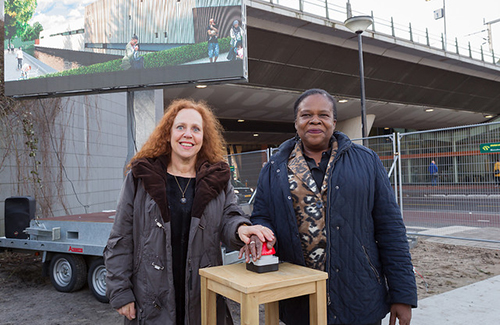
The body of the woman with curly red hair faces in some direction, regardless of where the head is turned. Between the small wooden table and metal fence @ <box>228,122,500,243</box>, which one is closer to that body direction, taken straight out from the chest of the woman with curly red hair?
the small wooden table

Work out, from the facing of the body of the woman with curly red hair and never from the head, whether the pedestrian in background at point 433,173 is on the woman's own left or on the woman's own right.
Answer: on the woman's own left

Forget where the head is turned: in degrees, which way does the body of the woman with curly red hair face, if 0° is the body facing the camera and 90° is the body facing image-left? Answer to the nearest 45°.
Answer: approximately 0°

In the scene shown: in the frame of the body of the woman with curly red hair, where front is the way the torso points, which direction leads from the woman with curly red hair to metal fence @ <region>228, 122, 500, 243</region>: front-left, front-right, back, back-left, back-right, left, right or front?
back-left

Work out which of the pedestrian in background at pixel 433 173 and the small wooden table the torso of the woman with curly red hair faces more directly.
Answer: the small wooden table

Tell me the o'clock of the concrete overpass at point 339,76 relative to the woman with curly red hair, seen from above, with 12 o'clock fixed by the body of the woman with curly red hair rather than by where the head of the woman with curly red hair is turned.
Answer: The concrete overpass is roughly at 7 o'clock from the woman with curly red hair.

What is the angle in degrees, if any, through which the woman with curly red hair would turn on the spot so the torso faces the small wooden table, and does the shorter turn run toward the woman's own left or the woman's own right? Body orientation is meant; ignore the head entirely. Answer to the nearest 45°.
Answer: approximately 45° to the woman's own left

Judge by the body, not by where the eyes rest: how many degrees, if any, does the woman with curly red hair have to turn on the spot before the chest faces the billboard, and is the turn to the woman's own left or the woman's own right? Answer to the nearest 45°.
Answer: approximately 180°

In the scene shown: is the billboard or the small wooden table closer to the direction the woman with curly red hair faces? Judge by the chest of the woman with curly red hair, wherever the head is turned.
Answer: the small wooden table
